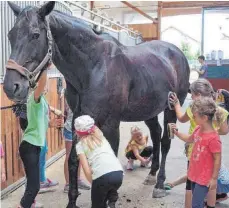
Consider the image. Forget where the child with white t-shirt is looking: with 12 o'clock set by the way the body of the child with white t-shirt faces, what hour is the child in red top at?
The child in red top is roughly at 4 o'clock from the child with white t-shirt.

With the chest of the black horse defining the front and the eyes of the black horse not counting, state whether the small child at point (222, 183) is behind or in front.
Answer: behind

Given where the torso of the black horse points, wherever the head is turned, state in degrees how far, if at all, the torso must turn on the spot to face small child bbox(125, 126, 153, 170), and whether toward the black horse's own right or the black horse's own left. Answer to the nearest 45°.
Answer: approximately 135° to the black horse's own right

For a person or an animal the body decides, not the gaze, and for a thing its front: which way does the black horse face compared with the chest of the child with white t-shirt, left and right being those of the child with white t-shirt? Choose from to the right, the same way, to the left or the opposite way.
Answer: to the left

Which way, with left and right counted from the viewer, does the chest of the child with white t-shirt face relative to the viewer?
facing away from the viewer and to the left of the viewer

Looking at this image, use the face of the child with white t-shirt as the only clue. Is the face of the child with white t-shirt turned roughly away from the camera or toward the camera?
away from the camera

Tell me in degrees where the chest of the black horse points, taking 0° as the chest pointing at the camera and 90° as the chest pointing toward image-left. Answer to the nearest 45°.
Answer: approximately 45°

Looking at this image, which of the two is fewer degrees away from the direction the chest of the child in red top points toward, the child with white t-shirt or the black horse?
the child with white t-shirt

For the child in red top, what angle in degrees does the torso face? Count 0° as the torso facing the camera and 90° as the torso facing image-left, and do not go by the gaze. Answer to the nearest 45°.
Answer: approximately 45°
